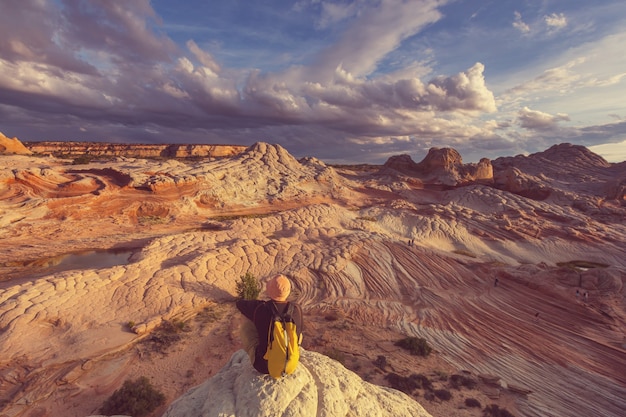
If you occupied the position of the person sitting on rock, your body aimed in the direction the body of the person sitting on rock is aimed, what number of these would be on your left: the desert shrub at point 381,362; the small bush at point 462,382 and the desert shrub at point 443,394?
0

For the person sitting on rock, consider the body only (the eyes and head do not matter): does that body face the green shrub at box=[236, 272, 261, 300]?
yes

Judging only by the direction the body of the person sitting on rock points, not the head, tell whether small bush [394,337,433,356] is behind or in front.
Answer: in front

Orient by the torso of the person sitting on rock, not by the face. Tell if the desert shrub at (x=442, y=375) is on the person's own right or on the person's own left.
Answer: on the person's own right

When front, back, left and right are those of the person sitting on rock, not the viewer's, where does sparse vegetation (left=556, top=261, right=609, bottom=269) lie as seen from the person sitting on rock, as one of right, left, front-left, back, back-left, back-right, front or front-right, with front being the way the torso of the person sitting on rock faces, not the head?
front-right

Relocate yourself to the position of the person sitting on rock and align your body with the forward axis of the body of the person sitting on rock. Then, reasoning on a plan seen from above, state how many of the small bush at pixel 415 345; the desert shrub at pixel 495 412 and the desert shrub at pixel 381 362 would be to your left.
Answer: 0

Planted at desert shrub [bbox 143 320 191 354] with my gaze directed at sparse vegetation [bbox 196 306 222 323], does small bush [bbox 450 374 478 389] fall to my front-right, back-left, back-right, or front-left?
front-right

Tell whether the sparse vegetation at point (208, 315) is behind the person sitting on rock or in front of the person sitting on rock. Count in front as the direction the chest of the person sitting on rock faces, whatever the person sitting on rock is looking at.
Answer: in front

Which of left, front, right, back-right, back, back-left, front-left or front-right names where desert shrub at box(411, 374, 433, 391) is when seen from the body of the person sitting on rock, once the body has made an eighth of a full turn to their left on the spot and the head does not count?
right

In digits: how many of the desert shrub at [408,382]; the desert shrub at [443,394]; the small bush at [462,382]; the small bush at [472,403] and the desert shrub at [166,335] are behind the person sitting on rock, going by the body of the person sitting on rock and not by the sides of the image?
0

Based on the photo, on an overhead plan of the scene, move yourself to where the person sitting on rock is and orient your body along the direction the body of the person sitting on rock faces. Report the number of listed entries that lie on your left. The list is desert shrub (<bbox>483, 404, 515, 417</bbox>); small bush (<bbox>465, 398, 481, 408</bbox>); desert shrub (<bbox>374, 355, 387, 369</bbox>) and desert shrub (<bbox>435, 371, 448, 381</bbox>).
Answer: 0

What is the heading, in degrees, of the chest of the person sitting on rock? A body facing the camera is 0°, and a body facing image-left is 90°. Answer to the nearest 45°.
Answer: approximately 180°

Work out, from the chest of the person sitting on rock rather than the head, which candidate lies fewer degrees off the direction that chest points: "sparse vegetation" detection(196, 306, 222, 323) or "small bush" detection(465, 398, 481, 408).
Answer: the sparse vegetation

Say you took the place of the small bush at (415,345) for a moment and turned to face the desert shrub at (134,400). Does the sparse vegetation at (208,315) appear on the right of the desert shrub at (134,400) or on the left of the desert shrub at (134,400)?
right

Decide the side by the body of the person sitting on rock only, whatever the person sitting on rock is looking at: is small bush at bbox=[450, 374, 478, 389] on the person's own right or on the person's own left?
on the person's own right

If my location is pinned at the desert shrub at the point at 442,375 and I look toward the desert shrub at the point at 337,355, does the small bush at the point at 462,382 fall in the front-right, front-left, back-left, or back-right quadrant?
back-left

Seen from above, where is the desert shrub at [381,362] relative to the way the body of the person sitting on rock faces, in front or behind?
in front

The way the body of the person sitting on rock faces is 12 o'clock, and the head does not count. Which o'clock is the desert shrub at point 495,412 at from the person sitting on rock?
The desert shrub is roughly at 2 o'clock from the person sitting on rock.
